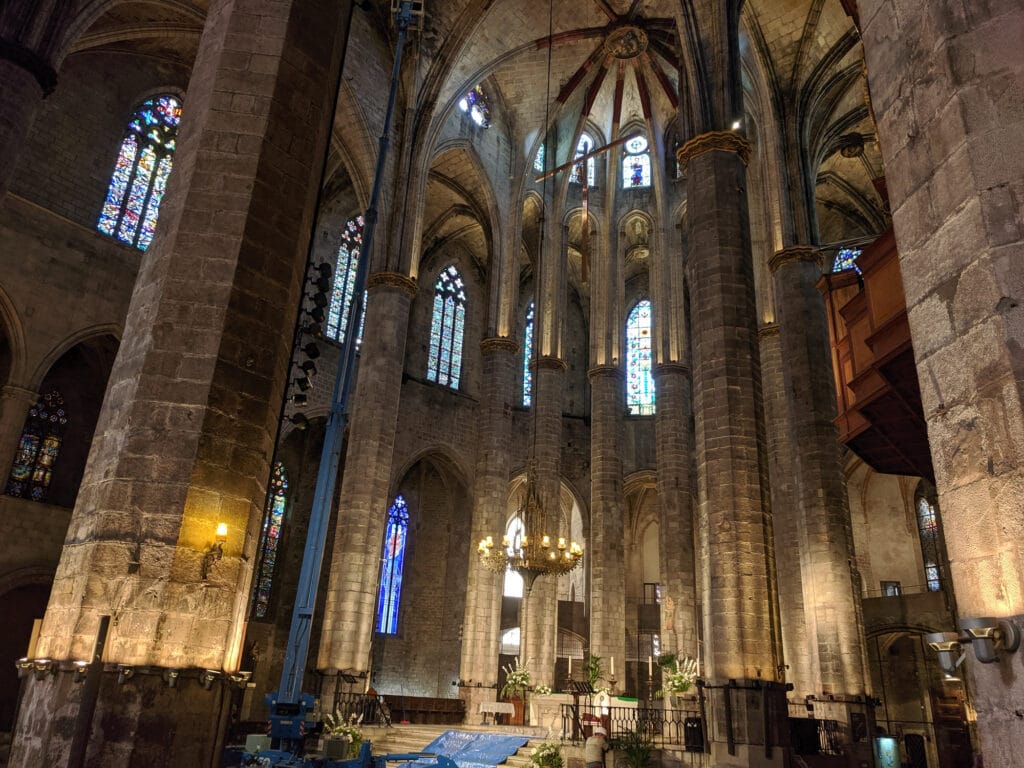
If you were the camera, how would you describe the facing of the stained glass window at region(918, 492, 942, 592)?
facing the viewer and to the left of the viewer

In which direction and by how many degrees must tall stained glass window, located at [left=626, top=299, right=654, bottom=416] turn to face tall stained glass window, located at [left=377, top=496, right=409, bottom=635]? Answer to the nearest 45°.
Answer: approximately 90° to its right

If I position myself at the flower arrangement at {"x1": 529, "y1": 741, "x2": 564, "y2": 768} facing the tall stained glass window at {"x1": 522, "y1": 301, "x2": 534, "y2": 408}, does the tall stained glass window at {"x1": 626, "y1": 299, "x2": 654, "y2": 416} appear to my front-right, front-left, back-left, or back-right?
front-right

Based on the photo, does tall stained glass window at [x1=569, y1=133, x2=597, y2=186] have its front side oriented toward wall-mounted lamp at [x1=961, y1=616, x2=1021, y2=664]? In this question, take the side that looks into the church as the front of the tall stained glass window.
yes

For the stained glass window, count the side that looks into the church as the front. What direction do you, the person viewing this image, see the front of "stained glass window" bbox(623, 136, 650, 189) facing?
facing the viewer

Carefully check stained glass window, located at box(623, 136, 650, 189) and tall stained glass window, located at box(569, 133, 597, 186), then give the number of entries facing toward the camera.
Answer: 2

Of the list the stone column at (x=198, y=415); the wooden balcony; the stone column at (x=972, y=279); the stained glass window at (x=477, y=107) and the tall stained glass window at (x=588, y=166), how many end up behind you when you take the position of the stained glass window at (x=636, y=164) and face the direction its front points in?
0

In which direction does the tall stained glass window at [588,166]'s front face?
toward the camera

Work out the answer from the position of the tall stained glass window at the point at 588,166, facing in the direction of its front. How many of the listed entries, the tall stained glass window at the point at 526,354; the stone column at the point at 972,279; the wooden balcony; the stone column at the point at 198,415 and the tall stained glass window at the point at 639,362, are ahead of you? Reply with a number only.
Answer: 3

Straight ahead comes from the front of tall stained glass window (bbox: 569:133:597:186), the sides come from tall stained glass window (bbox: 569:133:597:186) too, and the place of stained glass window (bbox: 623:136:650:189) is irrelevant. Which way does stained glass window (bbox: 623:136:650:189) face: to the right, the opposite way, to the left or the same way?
the same way

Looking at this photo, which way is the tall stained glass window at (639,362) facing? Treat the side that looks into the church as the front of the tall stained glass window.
toward the camera

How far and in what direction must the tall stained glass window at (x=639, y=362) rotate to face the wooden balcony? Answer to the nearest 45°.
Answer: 0° — it already faces it

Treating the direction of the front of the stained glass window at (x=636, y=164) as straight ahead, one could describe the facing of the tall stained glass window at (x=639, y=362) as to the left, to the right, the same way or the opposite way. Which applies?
the same way
